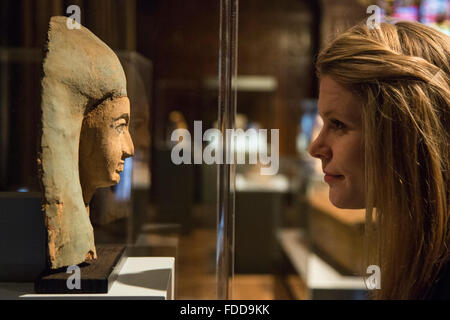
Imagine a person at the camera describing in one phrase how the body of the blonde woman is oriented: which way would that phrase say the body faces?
to the viewer's left

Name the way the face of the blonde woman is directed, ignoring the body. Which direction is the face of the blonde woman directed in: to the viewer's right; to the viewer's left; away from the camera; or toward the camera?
to the viewer's left

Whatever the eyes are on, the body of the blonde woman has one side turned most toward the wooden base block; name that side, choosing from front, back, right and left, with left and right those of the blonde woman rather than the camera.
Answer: front
